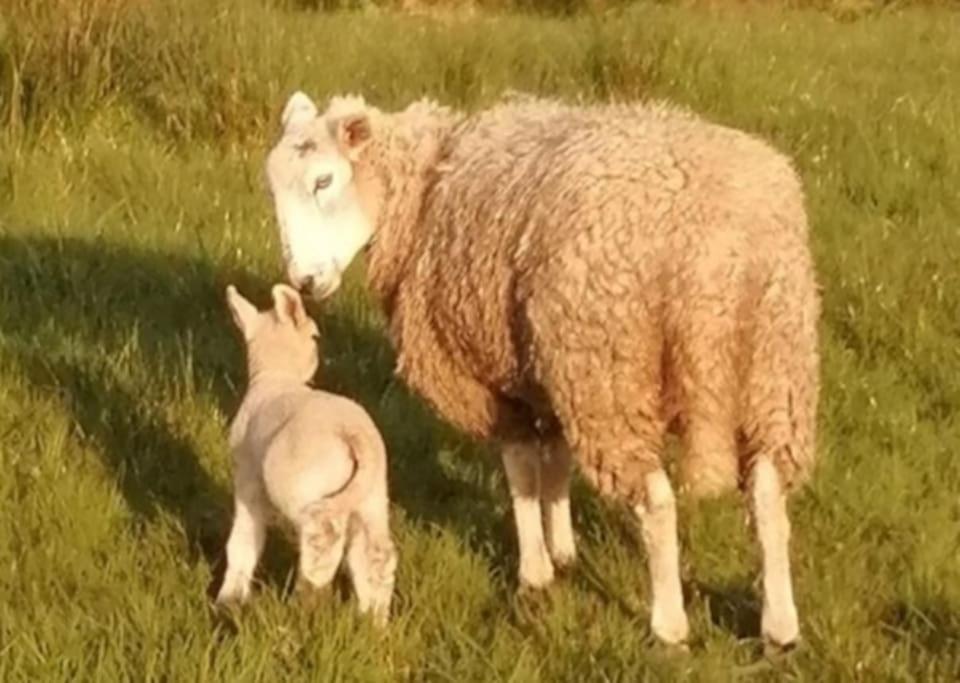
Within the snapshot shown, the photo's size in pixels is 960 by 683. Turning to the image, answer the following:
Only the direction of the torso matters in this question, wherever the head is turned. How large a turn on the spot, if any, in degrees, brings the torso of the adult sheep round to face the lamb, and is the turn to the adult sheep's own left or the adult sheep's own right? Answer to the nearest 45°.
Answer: approximately 45° to the adult sheep's own left

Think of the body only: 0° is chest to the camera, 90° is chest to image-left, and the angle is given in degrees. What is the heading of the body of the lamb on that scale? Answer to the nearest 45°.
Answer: approximately 135°

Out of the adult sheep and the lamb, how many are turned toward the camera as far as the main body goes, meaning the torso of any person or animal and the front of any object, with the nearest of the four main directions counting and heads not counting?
0

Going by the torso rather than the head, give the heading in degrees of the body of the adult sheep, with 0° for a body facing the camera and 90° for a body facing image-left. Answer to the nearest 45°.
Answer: approximately 135°
